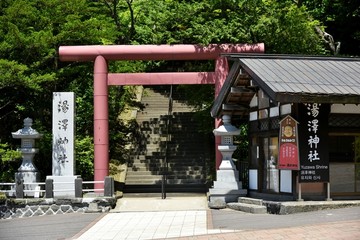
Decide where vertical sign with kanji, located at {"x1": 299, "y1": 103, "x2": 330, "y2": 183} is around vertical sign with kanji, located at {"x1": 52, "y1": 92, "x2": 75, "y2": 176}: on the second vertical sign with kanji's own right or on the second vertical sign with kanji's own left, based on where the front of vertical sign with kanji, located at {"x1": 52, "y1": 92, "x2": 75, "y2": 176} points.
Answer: on the second vertical sign with kanji's own left

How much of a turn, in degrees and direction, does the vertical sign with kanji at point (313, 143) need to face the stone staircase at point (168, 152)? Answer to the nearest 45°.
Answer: approximately 135° to its right

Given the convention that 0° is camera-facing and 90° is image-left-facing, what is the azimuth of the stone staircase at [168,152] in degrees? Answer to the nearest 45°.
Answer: approximately 0°

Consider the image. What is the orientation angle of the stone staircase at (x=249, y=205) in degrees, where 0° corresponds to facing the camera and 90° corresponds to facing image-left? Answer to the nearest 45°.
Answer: approximately 45°
